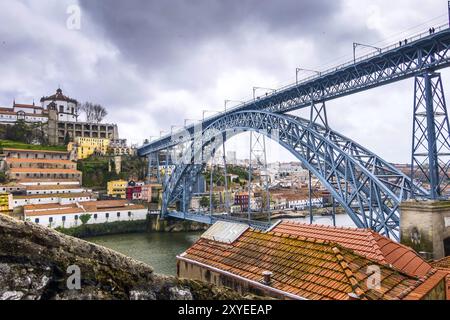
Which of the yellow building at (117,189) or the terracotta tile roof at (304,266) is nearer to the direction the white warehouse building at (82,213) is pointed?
the terracotta tile roof

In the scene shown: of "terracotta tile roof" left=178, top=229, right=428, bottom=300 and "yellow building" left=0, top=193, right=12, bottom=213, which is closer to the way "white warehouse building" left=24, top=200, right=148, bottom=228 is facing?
the terracotta tile roof

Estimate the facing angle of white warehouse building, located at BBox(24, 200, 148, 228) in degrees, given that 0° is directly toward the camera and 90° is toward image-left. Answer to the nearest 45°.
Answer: approximately 0°

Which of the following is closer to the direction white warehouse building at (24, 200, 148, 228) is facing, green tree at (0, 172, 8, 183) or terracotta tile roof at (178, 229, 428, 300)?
the terracotta tile roof

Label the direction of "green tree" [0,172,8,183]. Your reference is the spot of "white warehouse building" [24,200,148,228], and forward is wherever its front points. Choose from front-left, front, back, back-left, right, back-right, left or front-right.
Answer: back-right

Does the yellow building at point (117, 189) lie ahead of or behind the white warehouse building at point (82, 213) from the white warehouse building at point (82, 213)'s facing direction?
behind

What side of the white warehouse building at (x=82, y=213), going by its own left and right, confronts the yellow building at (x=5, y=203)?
right

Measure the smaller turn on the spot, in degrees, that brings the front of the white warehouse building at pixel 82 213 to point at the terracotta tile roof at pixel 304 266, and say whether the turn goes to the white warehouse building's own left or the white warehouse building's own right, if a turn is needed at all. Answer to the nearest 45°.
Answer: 0° — it already faces it
